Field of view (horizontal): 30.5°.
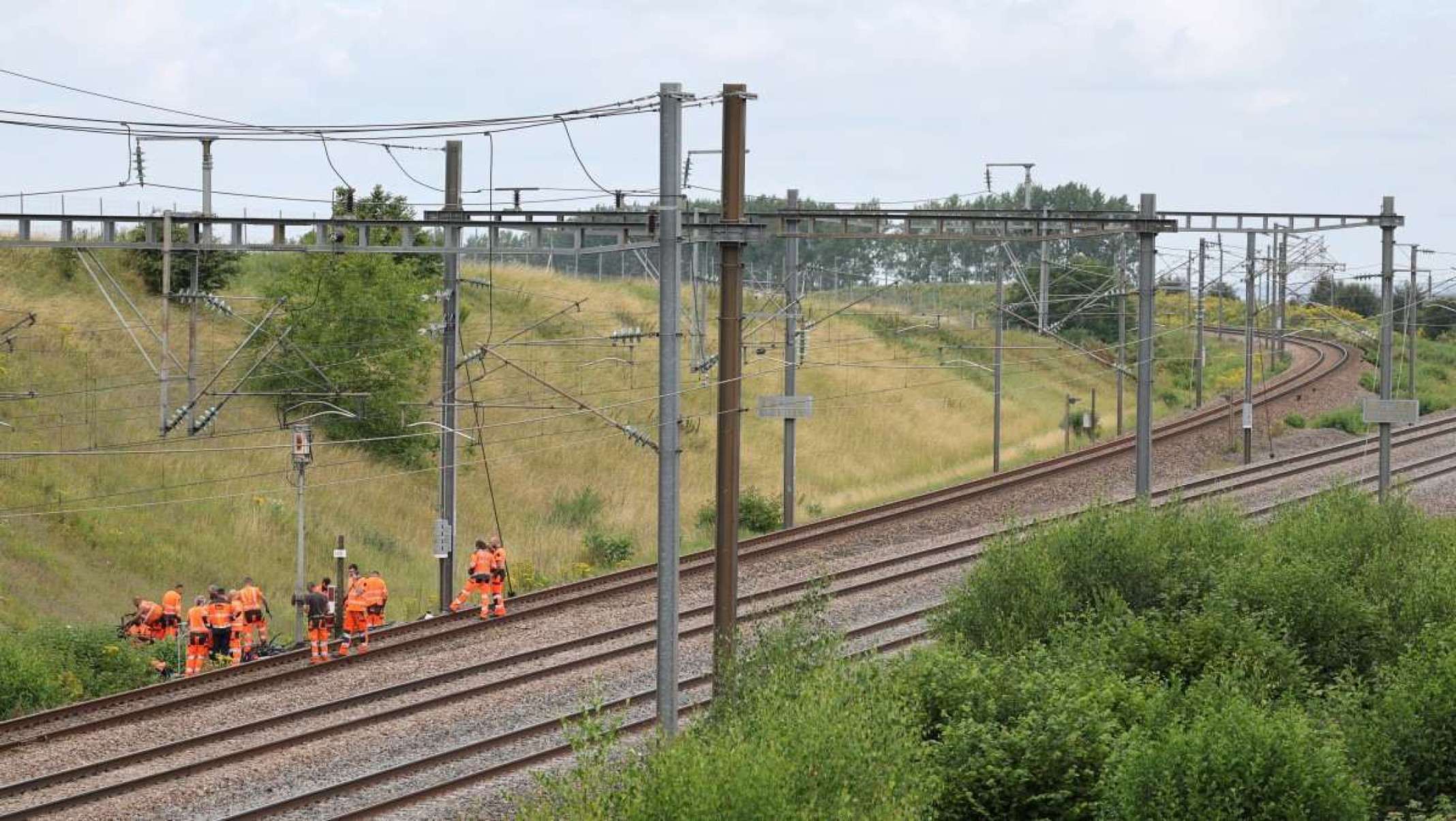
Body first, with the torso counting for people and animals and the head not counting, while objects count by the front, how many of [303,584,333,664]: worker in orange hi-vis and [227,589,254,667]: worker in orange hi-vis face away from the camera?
1

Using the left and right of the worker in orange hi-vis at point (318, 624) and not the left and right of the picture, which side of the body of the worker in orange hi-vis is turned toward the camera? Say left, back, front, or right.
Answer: back

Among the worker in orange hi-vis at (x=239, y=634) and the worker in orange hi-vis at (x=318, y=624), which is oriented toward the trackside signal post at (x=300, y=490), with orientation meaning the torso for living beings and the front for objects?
the worker in orange hi-vis at (x=318, y=624)

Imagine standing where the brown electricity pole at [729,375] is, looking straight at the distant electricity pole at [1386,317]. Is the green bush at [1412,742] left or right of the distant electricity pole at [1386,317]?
right
